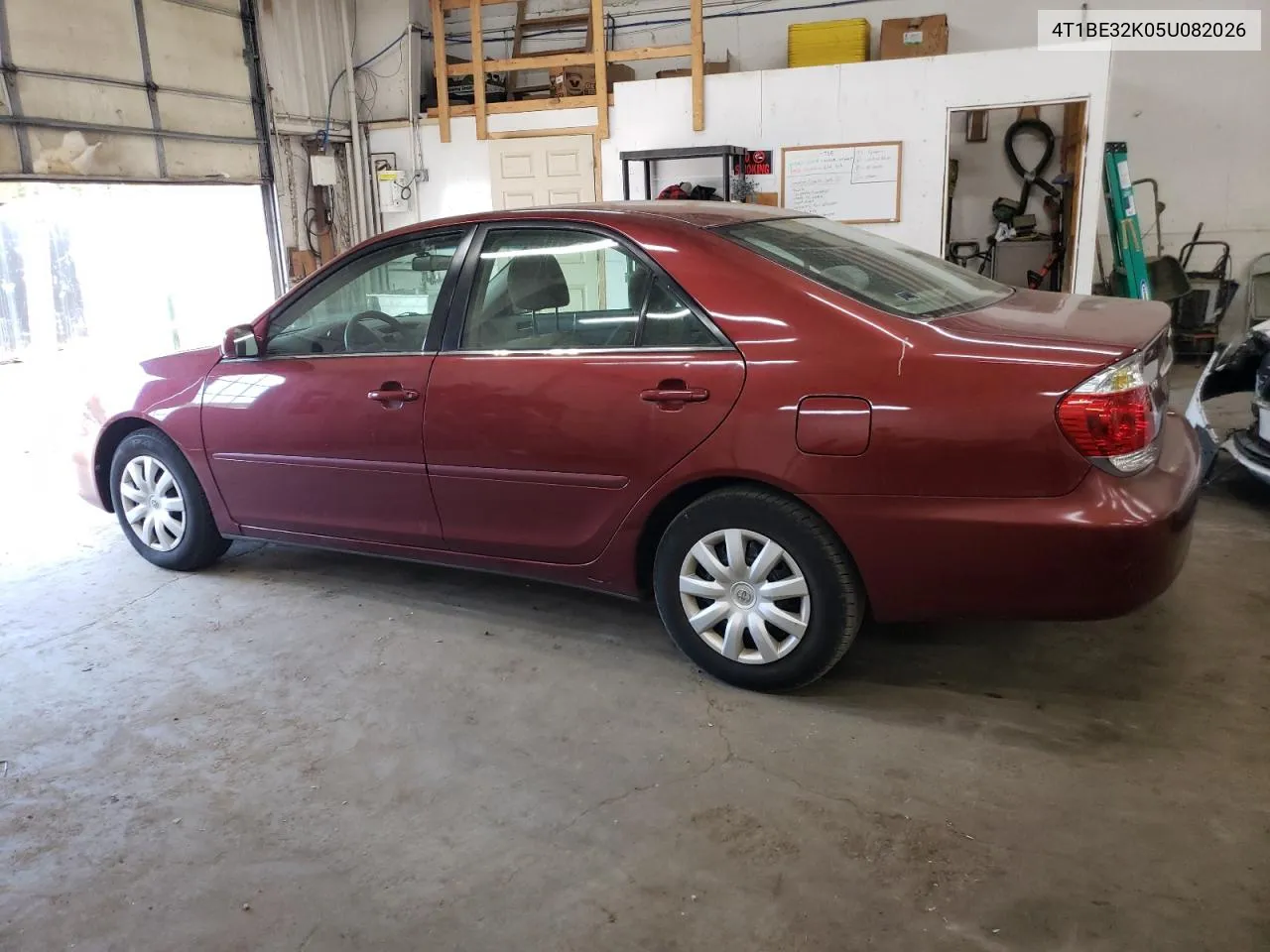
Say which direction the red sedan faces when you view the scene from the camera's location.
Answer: facing away from the viewer and to the left of the viewer

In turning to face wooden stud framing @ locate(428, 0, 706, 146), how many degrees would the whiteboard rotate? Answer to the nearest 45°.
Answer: approximately 90° to its right

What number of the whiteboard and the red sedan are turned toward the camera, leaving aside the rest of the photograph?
1

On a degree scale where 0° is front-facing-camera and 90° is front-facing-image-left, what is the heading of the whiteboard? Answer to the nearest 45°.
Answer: approximately 0°

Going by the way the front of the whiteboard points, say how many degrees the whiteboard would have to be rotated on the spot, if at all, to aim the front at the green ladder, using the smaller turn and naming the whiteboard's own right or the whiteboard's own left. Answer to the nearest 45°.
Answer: approximately 135° to the whiteboard's own left
